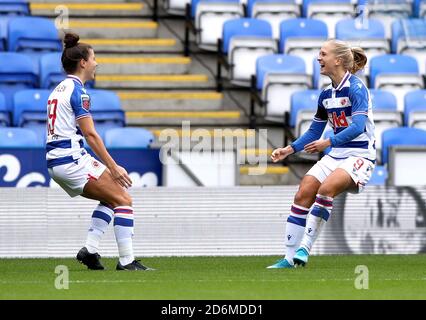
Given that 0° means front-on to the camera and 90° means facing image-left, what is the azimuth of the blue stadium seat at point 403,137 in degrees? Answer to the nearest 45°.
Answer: approximately 0°

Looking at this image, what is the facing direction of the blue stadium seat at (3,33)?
toward the camera

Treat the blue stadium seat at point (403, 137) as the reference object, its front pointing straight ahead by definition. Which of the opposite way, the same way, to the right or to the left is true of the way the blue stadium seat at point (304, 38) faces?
the same way

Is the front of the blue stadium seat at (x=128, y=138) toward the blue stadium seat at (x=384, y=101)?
no

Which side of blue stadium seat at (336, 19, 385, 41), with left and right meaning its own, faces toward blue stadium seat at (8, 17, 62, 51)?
right

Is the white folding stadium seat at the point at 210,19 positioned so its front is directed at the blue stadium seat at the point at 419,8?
no

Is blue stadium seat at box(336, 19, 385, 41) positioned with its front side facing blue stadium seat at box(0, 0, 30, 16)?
no

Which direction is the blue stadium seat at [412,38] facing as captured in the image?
toward the camera

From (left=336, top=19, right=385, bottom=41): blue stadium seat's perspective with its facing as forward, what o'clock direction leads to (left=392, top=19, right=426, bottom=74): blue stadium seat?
(left=392, top=19, right=426, bottom=74): blue stadium seat is roughly at 8 o'clock from (left=336, top=19, right=385, bottom=41): blue stadium seat.

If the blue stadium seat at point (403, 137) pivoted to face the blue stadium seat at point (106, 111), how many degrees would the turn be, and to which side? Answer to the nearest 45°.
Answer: approximately 90° to its right

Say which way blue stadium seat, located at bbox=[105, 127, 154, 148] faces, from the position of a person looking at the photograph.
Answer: facing the viewer

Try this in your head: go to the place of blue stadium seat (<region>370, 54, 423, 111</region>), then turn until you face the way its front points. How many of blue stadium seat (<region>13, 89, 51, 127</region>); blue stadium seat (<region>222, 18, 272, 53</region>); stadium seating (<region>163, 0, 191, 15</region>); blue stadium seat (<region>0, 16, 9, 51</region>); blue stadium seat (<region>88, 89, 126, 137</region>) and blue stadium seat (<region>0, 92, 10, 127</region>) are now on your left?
0
